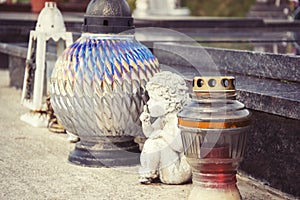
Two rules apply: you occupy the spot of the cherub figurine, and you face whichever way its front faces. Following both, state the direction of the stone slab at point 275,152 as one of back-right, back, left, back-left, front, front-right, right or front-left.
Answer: back-left

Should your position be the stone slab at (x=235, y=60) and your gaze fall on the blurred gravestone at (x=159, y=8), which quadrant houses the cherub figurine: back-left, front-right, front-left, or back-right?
back-left

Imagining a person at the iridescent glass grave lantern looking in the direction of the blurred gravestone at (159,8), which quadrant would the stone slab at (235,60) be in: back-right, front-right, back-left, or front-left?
front-right

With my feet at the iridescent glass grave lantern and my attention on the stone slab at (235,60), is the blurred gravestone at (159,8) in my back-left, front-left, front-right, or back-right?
front-left

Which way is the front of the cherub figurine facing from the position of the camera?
facing the viewer and to the left of the viewer

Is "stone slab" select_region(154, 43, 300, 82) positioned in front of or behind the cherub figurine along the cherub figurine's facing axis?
behind

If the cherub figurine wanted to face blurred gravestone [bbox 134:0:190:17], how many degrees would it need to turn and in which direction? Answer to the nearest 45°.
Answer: approximately 135° to its right
